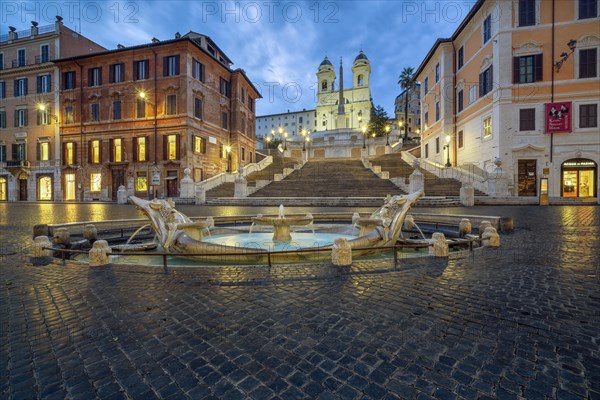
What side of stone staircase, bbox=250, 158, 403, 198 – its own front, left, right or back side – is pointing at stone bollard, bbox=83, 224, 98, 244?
front

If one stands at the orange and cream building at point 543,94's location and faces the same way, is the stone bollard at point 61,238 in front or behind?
in front

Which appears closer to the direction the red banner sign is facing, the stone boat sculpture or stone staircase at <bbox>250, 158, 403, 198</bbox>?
the stone boat sculpture

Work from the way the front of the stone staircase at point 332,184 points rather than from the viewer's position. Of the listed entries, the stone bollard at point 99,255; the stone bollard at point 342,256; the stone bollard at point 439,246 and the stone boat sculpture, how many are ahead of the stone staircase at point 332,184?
4

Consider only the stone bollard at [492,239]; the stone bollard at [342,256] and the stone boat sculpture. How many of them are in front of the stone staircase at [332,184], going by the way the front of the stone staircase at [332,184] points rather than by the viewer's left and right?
3

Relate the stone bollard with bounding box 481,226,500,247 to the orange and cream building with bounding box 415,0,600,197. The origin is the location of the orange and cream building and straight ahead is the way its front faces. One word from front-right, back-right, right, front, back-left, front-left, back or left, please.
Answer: front

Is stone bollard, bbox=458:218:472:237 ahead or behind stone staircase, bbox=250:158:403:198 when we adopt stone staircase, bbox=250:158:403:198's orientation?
ahead

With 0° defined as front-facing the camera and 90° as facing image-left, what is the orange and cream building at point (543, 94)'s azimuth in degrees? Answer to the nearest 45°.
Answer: approximately 0°

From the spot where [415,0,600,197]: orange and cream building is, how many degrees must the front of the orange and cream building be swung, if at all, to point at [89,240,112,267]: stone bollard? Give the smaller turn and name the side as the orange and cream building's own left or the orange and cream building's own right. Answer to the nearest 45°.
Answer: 0° — it already faces it

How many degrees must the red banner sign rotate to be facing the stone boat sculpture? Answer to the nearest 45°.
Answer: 0° — it already faces it

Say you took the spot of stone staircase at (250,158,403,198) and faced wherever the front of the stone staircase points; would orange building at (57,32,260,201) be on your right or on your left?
on your right

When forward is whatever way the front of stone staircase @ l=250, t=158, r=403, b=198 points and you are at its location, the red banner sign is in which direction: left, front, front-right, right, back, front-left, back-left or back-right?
left

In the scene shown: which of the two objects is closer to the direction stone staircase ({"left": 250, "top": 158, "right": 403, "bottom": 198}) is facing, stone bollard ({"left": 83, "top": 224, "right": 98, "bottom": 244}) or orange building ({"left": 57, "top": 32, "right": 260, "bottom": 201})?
the stone bollard

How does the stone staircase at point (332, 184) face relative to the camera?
toward the camera

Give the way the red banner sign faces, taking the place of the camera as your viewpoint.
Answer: facing the viewer
